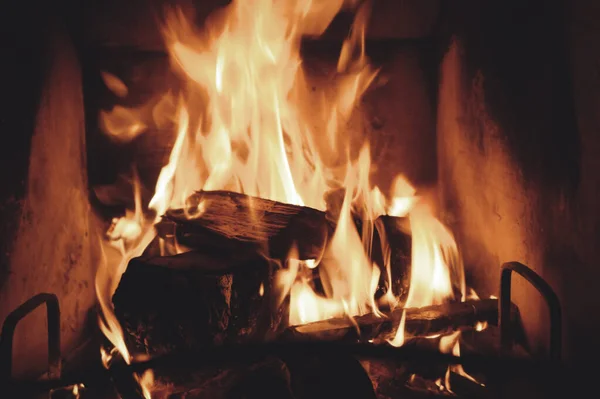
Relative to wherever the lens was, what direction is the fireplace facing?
facing the viewer
